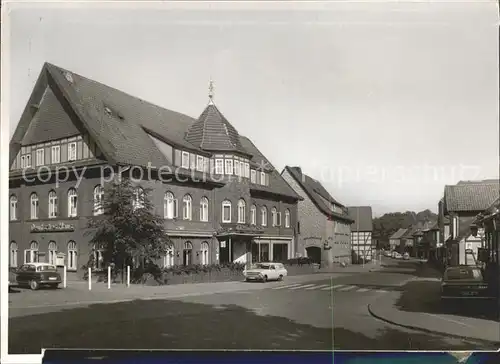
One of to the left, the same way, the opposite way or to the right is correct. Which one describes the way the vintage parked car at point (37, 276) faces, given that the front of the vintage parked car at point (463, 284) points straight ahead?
to the left

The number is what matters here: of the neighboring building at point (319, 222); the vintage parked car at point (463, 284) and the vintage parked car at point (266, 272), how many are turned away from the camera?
1

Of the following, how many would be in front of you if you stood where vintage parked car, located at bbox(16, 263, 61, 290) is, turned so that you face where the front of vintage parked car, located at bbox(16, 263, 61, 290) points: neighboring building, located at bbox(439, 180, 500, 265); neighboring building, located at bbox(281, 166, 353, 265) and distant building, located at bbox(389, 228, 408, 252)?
0

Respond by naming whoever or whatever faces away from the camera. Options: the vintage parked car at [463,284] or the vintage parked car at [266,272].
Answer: the vintage parked car at [463,284]

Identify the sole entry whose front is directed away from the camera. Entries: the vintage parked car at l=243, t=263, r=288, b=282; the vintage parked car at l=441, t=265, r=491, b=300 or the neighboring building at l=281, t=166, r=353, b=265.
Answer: the vintage parked car at l=441, t=265, r=491, b=300

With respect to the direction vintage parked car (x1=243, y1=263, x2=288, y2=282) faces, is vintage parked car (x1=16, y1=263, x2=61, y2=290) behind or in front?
in front

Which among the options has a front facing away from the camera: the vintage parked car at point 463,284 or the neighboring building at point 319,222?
the vintage parked car

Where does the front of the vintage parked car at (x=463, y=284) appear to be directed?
away from the camera

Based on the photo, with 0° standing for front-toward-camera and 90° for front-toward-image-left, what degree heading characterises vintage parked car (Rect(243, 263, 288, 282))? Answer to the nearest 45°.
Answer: approximately 45°

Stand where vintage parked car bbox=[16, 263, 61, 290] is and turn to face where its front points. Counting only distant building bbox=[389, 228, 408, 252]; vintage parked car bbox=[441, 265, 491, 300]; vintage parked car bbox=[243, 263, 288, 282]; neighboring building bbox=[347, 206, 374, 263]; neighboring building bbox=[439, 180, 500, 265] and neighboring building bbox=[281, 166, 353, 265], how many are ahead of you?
0

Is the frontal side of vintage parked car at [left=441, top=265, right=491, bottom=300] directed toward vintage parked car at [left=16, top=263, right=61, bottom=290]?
no
